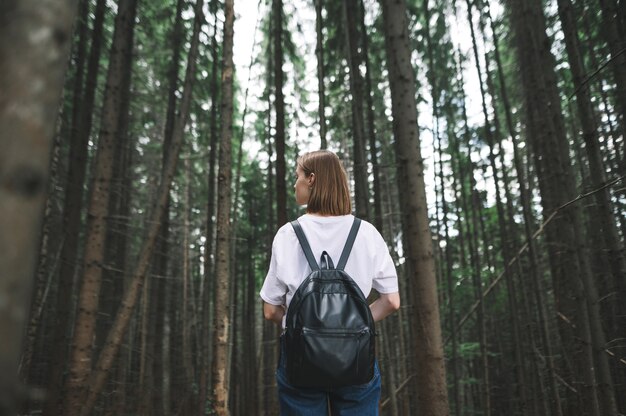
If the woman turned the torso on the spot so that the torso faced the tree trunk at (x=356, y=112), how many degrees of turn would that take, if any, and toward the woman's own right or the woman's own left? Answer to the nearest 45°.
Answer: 0° — they already face it

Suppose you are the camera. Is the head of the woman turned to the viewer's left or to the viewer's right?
to the viewer's left

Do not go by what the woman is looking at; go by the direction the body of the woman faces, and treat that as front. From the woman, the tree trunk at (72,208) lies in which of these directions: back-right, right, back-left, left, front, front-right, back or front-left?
front-left

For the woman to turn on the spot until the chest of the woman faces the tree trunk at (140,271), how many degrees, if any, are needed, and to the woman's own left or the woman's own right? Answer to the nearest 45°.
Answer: approximately 45° to the woman's own left

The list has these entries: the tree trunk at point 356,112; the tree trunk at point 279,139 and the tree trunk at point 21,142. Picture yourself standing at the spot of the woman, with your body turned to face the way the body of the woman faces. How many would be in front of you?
2

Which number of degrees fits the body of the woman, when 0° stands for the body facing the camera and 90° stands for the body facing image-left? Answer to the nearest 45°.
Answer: approximately 180°

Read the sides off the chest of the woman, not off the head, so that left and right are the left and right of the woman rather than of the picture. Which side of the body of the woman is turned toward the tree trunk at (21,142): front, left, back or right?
back

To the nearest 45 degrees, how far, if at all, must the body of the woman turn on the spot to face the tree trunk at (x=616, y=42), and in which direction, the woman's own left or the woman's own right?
approximately 45° to the woman's own right
